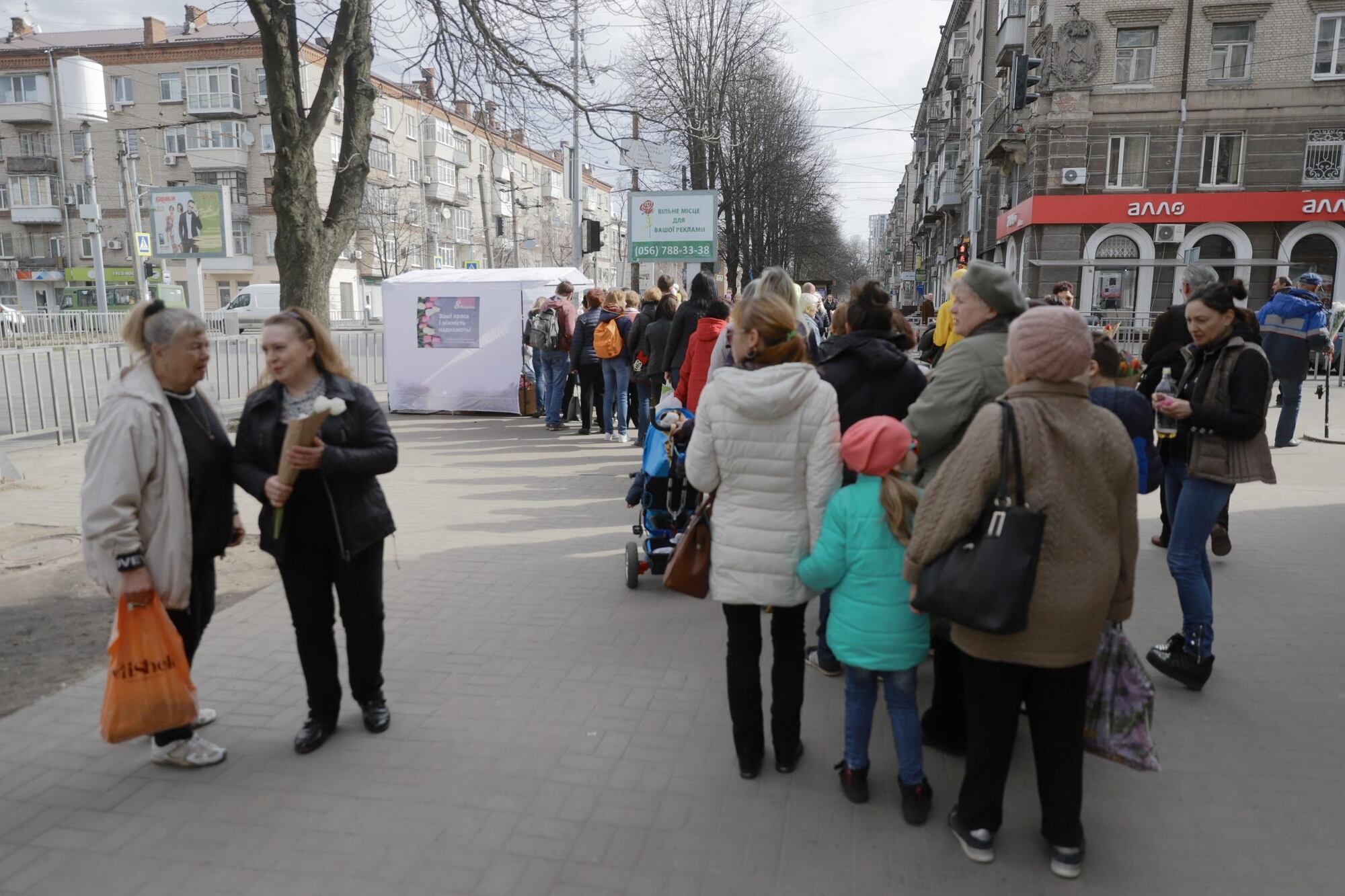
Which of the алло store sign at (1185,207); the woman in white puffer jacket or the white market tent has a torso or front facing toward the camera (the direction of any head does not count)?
the алло store sign

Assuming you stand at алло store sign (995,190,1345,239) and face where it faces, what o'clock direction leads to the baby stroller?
The baby stroller is roughly at 12 o'clock from the алло store sign.

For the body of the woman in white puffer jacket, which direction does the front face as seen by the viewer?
away from the camera

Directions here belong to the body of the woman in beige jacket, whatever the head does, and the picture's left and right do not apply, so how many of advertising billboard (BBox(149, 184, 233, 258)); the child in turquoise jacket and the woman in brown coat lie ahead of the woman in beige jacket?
2

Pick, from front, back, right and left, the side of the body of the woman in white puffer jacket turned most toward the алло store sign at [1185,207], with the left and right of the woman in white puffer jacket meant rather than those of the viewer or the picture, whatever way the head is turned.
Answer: front

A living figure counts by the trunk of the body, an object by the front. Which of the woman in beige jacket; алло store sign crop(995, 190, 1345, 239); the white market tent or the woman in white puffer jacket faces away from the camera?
the woman in white puffer jacket

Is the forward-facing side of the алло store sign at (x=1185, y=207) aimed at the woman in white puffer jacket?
yes

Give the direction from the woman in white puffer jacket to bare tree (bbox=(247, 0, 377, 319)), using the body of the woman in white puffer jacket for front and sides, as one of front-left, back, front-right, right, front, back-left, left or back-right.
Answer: front-left

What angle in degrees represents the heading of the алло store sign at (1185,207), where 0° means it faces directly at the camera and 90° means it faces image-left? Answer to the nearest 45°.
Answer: approximately 0°

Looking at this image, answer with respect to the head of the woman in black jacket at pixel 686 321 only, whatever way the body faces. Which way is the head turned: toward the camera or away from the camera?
away from the camera

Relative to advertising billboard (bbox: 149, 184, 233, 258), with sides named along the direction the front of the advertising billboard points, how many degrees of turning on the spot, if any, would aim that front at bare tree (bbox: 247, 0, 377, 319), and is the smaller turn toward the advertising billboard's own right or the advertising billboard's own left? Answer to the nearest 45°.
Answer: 0° — it already faces it

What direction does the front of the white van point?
to the viewer's left

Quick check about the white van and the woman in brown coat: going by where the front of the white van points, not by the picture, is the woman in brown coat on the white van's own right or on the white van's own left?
on the white van's own left

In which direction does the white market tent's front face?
to the viewer's right
